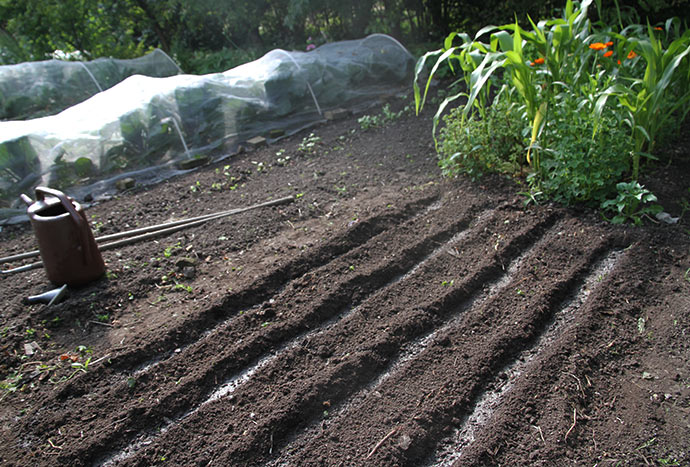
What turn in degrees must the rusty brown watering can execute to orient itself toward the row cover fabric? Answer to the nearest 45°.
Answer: approximately 45° to its right

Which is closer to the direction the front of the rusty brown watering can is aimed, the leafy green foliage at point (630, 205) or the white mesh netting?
the white mesh netting

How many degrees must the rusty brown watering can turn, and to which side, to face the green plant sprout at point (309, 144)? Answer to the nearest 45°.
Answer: approximately 90° to its right

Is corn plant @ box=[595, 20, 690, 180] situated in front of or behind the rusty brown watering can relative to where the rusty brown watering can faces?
behind

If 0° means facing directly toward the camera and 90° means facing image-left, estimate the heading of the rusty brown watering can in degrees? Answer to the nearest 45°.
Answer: approximately 135°

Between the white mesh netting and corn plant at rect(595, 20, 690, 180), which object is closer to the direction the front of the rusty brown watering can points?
the white mesh netting
